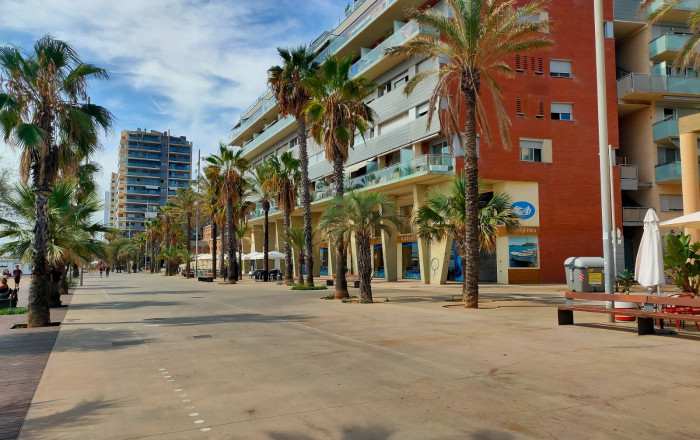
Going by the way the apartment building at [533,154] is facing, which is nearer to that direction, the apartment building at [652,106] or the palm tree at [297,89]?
the palm tree

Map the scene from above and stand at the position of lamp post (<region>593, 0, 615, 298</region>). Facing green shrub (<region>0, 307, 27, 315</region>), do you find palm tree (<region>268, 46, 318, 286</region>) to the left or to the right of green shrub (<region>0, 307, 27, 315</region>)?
right

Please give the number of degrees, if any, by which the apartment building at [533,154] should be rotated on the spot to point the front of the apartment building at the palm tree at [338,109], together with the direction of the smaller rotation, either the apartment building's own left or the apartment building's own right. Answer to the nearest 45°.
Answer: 0° — it already faces it

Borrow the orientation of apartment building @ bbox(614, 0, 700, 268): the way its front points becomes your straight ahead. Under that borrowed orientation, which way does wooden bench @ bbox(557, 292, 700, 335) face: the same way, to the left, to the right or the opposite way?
the same way

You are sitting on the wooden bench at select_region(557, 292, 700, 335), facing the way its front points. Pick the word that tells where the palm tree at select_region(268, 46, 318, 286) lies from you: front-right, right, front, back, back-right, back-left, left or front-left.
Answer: right

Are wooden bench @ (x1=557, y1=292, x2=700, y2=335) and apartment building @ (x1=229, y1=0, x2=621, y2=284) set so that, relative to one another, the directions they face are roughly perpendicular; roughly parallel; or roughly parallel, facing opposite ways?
roughly parallel

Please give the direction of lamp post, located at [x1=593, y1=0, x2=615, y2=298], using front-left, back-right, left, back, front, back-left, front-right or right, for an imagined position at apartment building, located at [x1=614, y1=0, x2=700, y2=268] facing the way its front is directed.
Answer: front-left

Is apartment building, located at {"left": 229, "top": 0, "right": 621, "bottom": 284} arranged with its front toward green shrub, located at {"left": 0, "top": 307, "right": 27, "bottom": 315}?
yes

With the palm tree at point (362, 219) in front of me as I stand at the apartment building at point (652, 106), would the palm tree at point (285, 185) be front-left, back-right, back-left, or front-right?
front-right

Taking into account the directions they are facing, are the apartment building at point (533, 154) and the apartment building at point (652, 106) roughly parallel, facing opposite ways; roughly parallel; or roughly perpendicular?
roughly parallel

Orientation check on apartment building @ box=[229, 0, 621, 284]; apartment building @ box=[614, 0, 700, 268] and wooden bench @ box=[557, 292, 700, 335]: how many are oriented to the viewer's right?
0

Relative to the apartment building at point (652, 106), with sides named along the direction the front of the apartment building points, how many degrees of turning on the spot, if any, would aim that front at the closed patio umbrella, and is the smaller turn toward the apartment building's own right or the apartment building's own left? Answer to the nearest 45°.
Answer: approximately 45° to the apartment building's own left

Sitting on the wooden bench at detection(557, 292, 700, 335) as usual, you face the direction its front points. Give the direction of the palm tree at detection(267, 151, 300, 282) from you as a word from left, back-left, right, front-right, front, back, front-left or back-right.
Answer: right

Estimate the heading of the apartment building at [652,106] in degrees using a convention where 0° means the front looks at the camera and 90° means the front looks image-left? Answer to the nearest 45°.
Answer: approximately 45°

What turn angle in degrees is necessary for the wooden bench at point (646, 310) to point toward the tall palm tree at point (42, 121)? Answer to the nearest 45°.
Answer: approximately 45° to its right

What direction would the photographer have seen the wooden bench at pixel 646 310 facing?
facing the viewer and to the left of the viewer

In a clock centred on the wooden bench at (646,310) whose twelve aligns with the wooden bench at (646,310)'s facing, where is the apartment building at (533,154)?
The apartment building is roughly at 4 o'clock from the wooden bench.

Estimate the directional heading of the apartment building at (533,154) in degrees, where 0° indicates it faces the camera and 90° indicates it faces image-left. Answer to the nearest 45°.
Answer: approximately 45°
